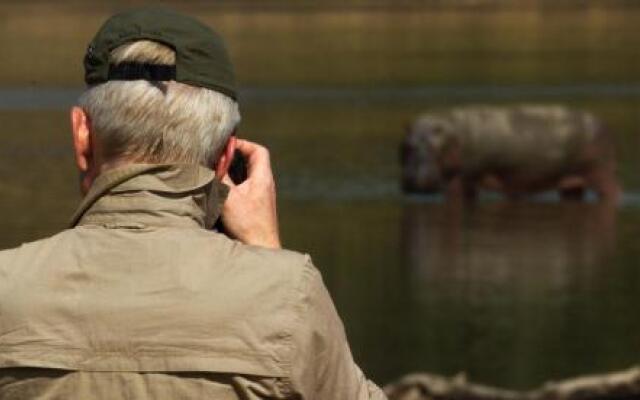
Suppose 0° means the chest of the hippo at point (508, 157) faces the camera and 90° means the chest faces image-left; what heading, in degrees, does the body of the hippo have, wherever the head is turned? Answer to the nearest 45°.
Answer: approximately 90°
